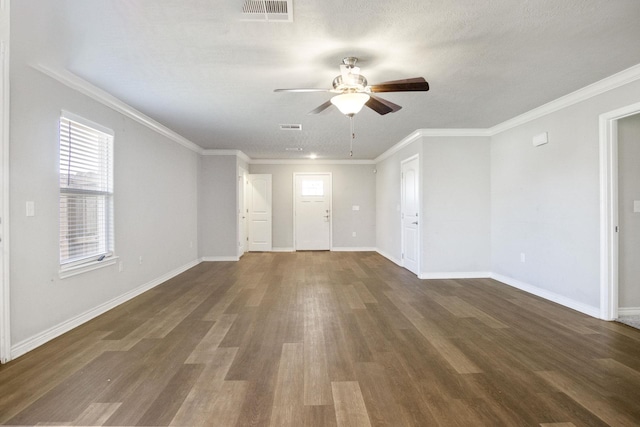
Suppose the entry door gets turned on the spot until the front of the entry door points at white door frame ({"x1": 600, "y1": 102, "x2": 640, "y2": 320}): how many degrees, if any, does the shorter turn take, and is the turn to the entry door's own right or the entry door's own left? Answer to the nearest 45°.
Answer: approximately 45° to the entry door's own left

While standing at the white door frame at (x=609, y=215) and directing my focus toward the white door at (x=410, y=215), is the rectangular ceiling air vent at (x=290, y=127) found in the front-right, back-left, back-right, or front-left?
front-left

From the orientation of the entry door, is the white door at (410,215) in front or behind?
in front

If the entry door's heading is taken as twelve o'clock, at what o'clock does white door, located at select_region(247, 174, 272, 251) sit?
The white door is roughly at 3 o'clock from the entry door.

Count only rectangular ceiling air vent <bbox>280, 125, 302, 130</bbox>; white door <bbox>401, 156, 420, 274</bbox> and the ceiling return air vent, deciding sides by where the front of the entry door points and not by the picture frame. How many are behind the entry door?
0

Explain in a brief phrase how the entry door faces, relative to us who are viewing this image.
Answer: facing the viewer

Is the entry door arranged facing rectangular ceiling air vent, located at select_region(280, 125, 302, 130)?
yes

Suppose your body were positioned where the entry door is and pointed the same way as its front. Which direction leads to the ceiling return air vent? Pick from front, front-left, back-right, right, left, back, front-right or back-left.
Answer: front

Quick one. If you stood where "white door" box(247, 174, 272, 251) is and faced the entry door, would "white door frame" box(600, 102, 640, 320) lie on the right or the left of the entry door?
right

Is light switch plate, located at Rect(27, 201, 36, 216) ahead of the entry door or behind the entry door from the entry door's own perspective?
ahead

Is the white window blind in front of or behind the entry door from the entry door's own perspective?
in front
